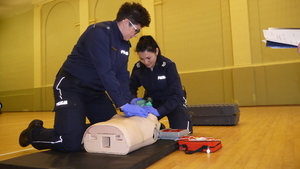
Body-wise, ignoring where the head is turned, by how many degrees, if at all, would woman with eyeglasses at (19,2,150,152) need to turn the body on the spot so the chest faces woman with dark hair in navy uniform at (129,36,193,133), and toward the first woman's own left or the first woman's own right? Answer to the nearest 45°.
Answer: approximately 45° to the first woman's own left

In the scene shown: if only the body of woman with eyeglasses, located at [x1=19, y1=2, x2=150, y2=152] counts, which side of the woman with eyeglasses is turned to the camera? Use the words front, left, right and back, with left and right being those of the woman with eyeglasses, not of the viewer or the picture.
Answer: right

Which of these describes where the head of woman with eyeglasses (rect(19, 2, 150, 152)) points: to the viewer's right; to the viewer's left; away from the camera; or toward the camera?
to the viewer's right

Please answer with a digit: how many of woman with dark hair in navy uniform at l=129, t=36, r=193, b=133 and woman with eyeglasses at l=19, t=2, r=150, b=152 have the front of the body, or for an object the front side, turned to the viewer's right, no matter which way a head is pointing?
1

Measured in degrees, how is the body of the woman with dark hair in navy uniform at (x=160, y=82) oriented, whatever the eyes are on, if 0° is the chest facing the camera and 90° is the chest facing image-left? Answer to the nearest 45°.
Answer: approximately 45°

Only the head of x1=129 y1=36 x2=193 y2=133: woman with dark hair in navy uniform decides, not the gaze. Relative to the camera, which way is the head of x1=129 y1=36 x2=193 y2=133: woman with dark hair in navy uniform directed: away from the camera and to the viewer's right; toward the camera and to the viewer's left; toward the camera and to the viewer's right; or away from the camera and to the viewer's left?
toward the camera and to the viewer's left

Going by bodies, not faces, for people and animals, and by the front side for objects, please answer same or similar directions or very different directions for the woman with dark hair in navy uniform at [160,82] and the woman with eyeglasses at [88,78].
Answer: very different directions

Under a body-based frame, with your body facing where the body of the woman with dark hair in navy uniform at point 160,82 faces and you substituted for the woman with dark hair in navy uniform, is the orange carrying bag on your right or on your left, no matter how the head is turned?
on your left

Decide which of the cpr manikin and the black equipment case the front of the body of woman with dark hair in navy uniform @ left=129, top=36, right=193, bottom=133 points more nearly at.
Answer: the cpr manikin

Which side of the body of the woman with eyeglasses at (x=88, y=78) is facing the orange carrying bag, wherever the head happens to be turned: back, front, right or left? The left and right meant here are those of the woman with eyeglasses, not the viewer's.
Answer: front

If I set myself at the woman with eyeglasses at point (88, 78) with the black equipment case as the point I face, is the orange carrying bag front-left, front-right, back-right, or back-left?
front-right

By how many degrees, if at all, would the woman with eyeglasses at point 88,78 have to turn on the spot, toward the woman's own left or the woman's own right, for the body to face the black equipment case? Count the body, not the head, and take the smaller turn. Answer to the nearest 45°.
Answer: approximately 45° to the woman's own left
